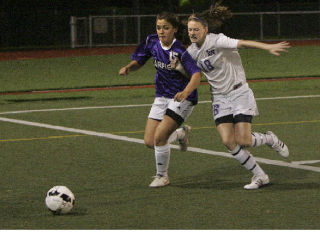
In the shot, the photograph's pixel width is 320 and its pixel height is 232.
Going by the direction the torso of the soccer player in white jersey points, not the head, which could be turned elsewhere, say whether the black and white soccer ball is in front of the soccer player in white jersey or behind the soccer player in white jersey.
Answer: in front

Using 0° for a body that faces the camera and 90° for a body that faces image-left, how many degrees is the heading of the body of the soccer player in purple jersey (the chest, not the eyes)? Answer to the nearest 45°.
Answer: approximately 45°

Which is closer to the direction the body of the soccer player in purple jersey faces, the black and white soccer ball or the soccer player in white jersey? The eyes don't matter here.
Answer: the black and white soccer ball

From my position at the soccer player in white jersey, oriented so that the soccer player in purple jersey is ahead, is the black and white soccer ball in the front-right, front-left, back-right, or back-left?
front-left

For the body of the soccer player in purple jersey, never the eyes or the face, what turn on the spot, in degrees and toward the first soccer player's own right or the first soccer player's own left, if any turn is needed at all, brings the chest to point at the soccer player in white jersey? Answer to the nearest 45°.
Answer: approximately 135° to the first soccer player's own left

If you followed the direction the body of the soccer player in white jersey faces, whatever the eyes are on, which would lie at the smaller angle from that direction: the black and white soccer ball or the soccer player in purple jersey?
the black and white soccer ball

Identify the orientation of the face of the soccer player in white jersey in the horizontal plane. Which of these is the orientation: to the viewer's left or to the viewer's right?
to the viewer's left

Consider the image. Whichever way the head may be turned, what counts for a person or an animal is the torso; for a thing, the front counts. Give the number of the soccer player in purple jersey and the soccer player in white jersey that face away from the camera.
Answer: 0

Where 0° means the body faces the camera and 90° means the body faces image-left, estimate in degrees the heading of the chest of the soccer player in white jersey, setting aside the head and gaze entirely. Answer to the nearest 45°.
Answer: approximately 45°

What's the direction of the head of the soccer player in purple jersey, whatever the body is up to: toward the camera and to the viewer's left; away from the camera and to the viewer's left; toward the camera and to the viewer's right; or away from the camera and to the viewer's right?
toward the camera and to the viewer's left

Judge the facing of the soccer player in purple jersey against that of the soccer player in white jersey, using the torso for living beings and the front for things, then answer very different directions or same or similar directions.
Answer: same or similar directions
